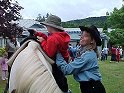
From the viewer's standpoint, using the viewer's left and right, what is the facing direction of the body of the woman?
facing to the left of the viewer

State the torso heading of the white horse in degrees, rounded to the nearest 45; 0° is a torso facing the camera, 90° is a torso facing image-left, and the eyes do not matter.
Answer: approximately 180°

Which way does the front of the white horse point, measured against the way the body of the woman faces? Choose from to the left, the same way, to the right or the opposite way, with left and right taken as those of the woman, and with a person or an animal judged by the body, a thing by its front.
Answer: to the right

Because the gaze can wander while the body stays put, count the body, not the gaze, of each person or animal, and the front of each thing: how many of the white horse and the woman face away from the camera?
1

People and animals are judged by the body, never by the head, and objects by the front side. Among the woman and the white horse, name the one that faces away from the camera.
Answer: the white horse
